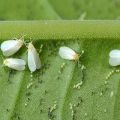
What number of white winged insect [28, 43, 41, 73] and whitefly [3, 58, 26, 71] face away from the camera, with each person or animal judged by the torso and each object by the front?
1

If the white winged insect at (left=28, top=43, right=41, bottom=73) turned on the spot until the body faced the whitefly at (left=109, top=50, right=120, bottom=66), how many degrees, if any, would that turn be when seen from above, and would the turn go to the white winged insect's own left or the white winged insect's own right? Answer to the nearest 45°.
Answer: approximately 90° to the white winged insect's own right

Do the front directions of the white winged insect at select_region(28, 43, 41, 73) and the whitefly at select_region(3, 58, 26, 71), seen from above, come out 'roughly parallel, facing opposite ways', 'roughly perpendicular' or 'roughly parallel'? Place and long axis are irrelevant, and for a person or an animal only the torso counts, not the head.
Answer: roughly perpendicular

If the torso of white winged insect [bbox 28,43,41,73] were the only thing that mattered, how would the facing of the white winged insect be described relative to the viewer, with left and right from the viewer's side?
facing away from the viewer

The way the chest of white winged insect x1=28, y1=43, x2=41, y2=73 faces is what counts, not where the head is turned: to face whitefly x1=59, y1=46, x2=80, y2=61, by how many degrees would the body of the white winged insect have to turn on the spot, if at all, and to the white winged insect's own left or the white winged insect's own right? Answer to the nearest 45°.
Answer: approximately 90° to the white winged insect's own right
